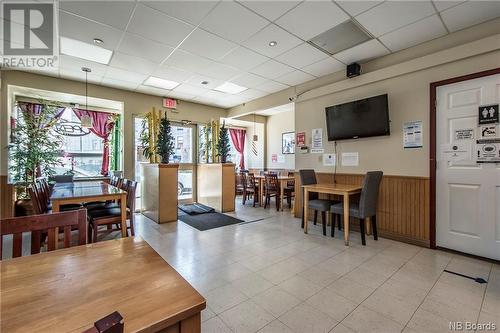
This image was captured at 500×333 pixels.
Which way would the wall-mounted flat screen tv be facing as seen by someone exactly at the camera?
facing the viewer and to the left of the viewer

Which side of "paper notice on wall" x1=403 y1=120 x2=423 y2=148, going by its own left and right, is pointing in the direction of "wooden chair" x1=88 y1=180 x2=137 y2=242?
front

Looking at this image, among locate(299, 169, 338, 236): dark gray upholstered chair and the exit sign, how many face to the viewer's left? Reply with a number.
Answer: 0

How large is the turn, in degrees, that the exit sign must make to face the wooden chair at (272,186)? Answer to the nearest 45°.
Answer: approximately 45° to its left

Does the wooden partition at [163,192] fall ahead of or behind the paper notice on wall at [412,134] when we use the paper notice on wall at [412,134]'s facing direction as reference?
ahead

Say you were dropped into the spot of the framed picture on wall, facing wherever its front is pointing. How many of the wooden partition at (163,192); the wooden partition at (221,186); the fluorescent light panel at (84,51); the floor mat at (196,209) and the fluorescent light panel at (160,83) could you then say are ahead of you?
5

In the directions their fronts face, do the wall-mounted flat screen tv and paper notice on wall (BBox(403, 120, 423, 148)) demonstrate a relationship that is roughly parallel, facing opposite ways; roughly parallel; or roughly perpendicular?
roughly parallel

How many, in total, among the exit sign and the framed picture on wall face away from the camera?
0

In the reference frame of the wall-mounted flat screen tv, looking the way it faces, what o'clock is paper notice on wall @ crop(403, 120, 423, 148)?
The paper notice on wall is roughly at 8 o'clock from the wall-mounted flat screen tv.

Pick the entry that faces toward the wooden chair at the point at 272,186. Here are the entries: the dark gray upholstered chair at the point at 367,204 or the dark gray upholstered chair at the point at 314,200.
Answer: the dark gray upholstered chair at the point at 367,204
